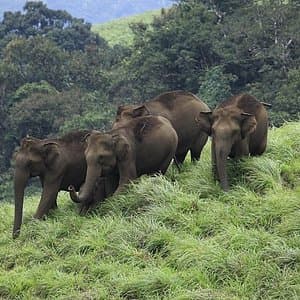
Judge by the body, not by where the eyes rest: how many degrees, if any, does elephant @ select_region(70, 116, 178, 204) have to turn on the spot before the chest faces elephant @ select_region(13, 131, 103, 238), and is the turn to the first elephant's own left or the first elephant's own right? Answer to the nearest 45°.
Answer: approximately 45° to the first elephant's own right

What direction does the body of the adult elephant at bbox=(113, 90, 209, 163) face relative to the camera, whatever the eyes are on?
to the viewer's left

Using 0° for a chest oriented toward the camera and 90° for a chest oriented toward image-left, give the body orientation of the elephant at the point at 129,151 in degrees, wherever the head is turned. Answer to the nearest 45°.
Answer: approximately 45°

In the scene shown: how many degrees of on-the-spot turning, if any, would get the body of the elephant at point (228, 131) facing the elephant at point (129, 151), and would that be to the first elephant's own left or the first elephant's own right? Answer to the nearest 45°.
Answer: approximately 45° to the first elephant's own right

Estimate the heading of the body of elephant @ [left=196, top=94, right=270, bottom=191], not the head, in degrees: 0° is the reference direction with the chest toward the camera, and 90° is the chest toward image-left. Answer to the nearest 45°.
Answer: approximately 45°

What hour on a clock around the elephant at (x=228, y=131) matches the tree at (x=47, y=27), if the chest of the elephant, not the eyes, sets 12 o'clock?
The tree is roughly at 4 o'clock from the elephant.

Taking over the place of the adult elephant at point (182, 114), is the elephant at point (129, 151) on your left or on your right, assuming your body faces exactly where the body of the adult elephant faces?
on your left

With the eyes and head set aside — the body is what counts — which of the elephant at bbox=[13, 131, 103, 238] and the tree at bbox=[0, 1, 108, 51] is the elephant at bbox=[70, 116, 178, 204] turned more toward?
the elephant

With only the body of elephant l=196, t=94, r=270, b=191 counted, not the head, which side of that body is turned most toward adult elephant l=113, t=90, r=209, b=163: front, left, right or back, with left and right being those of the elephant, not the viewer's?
right
